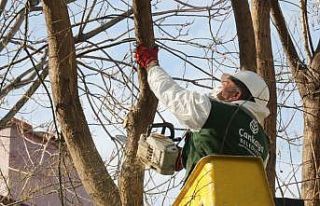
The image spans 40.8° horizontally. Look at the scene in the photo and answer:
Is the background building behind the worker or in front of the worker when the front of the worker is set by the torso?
in front

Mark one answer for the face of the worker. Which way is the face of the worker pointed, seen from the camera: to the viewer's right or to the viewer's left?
to the viewer's left

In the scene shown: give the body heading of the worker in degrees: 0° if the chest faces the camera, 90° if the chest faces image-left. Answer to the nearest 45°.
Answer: approximately 135°

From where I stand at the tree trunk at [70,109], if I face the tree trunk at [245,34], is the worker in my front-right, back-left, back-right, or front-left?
front-right

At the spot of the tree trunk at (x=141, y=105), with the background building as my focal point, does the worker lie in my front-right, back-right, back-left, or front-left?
back-right

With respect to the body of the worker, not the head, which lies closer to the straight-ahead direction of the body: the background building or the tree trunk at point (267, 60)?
the background building

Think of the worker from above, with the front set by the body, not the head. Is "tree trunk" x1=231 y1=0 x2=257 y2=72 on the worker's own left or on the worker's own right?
on the worker's own right

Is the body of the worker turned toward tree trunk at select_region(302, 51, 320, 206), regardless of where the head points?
no

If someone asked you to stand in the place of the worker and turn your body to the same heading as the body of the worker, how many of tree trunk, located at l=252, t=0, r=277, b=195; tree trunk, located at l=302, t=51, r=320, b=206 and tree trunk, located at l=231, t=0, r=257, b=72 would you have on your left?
0

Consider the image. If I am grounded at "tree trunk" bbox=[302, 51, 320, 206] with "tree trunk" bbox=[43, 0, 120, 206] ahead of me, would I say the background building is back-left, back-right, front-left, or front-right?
front-right

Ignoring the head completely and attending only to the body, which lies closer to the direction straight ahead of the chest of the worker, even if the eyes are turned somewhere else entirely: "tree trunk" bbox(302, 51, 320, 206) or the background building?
the background building

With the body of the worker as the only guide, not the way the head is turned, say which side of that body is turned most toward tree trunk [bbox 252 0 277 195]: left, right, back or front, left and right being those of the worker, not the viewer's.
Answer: right
